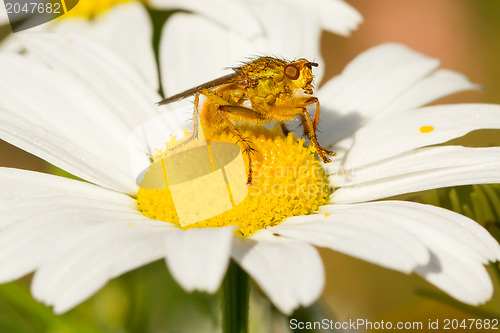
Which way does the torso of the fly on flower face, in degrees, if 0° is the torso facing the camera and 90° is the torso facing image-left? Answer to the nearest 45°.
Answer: approximately 270°
